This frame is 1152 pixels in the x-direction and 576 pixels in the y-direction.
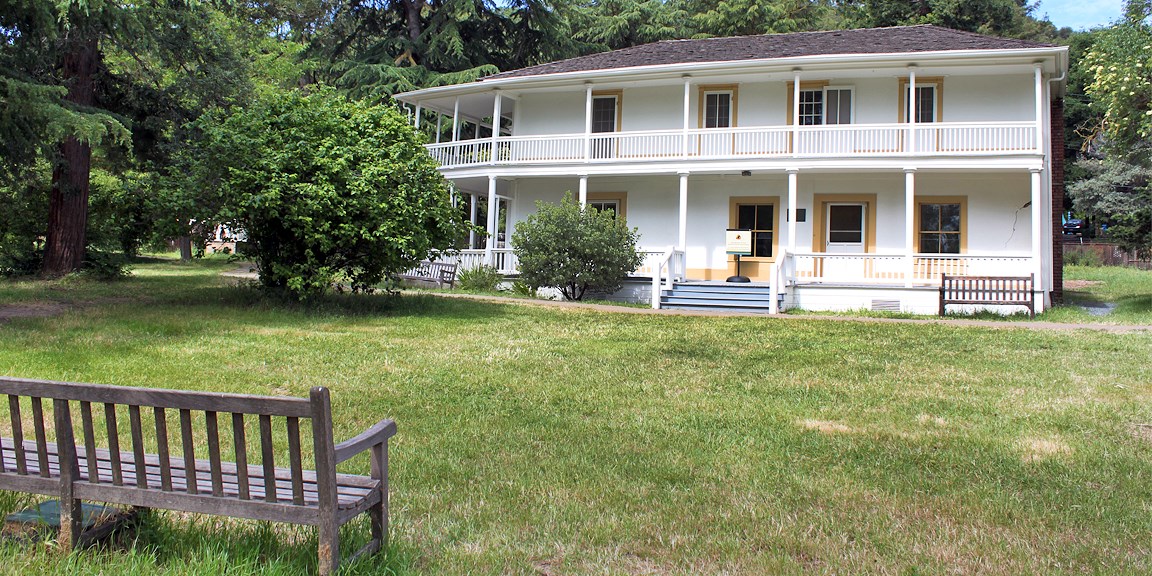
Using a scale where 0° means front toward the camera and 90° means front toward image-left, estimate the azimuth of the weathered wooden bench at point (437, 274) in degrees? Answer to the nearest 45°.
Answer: approximately 45°

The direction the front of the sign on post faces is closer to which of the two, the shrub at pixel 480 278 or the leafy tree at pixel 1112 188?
the shrub

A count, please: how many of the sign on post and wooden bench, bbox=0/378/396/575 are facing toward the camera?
1

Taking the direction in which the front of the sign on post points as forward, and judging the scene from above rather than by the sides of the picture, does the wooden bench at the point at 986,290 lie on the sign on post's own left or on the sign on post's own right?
on the sign on post's own left

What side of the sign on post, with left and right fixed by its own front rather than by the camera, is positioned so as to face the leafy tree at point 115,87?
right

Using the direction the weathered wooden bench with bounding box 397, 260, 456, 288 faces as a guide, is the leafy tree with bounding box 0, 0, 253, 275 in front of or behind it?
in front

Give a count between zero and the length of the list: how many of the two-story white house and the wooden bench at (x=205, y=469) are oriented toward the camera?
1

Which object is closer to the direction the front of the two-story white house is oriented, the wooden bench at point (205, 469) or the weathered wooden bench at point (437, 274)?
the wooden bench

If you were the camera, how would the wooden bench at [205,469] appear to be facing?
facing away from the viewer and to the right of the viewer

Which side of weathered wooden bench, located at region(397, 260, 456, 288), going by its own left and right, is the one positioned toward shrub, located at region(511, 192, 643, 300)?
left

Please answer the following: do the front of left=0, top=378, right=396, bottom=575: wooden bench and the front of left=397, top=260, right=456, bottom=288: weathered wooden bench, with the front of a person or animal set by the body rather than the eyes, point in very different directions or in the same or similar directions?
very different directions

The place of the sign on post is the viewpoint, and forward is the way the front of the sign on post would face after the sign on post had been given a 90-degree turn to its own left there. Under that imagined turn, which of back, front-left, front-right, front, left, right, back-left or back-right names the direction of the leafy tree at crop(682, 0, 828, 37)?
left

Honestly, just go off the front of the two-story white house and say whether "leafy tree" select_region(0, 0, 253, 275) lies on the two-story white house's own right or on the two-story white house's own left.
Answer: on the two-story white house's own right

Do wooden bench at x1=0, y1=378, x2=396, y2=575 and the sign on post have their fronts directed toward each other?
yes

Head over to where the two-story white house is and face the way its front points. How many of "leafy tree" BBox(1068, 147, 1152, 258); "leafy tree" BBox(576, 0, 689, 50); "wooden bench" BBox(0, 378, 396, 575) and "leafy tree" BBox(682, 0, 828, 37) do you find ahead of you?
1

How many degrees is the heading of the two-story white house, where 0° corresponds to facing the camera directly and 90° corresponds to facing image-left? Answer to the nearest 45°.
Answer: approximately 0°
